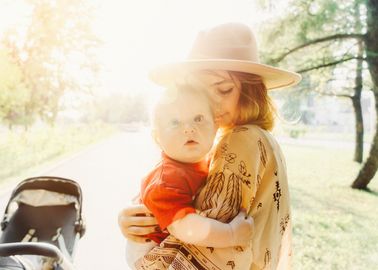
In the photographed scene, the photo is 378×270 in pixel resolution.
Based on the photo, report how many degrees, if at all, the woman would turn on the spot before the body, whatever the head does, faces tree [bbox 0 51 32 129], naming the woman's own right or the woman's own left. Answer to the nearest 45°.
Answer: approximately 45° to the woman's own right

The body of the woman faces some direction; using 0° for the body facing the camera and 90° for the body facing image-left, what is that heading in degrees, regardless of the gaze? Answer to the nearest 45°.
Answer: approximately 90°

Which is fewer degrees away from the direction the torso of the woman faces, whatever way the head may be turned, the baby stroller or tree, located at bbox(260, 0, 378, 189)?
the baby stroller

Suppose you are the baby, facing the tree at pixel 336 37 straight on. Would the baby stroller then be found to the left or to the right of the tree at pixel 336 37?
left

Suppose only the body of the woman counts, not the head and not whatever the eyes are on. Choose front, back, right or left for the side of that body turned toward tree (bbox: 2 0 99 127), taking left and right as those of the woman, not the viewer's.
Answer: right

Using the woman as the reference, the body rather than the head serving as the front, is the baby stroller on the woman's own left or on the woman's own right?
on the woman's own right

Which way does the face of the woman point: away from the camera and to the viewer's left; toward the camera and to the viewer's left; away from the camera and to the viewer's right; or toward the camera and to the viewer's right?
toward the camera and to the viewer's left
